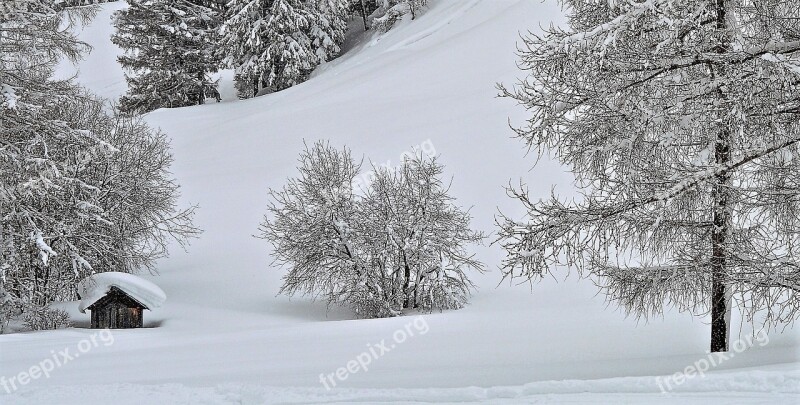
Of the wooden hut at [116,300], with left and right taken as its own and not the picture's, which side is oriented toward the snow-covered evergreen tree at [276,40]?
back

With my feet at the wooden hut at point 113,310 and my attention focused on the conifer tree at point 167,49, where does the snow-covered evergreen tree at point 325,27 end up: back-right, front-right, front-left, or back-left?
front-right

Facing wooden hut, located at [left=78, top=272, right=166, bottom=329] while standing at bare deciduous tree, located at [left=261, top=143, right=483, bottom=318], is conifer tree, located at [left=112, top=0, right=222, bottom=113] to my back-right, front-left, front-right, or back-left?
front-right

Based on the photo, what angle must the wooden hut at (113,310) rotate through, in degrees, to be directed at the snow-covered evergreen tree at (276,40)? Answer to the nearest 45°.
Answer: approximately 135° to its left

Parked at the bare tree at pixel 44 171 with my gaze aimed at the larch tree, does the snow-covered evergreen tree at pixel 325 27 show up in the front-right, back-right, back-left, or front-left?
back-left

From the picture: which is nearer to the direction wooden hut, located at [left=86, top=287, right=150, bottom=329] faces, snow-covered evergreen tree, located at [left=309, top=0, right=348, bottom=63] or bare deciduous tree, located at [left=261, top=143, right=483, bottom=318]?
the bare deciduous tree

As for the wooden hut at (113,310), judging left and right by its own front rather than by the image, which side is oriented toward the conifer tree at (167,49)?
back

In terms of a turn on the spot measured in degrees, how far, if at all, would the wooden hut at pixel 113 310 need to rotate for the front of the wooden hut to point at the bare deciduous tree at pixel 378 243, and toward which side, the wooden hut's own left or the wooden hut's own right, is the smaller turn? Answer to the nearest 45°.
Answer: approximately 90° to the wooden hut's own left

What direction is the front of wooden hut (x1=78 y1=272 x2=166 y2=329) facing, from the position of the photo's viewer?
facing the viewer

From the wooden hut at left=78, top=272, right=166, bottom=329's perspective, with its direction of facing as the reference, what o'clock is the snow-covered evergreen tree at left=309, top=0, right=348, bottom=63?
The snow-covered evergreen tree is roughly at 7 o'clock from the wooden hut.

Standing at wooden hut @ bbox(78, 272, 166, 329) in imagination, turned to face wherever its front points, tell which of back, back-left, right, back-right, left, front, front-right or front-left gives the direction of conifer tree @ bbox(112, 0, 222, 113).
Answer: back
